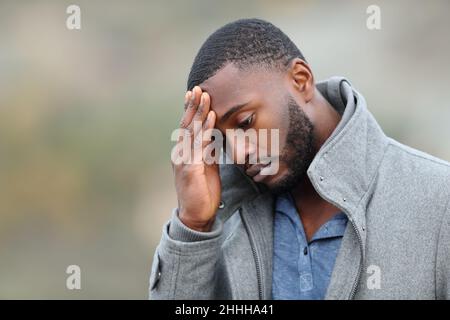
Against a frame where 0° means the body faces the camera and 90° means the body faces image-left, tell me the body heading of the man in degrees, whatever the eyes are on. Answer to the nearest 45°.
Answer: approximately 45°

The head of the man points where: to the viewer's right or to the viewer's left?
to the viewer's left
